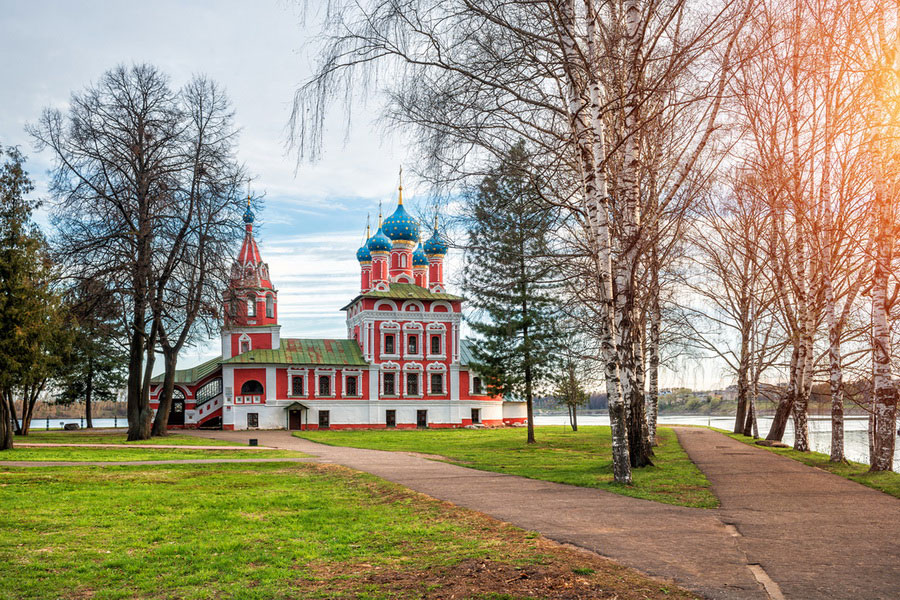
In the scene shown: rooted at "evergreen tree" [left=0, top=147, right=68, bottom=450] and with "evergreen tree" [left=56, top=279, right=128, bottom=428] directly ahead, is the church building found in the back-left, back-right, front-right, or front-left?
front-right

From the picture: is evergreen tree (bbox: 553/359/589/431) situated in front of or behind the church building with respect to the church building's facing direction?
behind

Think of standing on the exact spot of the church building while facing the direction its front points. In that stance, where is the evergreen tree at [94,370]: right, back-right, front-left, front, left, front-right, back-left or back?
front

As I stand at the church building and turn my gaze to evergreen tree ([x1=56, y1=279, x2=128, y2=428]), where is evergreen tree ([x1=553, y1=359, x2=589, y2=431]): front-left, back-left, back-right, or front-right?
back-left
